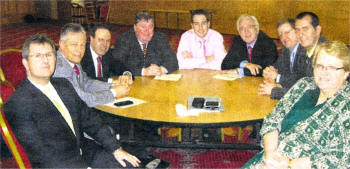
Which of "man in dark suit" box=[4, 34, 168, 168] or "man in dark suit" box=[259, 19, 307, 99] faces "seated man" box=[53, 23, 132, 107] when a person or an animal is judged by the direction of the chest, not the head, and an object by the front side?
"man in dark suit" box=[259, 19, 307, 99]

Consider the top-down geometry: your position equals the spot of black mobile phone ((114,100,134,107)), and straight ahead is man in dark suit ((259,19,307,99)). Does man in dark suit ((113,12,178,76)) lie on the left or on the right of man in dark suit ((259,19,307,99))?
left

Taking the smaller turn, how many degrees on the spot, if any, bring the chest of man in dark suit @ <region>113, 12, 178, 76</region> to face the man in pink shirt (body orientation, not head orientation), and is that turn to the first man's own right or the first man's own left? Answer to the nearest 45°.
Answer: approximately 90° to the first man's own left

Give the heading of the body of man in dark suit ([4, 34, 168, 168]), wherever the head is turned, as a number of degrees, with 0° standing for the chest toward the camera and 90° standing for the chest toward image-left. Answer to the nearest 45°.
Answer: approximately 315°

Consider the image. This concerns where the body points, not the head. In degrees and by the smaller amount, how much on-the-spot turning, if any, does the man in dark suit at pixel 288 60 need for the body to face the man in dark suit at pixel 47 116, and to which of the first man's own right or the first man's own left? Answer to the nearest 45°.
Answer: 0° — they already face them

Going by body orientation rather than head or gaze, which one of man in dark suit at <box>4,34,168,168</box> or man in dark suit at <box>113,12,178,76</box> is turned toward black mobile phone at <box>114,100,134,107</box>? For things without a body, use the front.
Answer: man in dark suit at <box>113,12,178,76</box>

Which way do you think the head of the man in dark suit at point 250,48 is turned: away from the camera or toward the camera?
toward the camera

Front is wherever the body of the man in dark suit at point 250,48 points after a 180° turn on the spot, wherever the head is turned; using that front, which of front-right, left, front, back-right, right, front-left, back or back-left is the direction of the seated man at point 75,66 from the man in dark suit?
back-left

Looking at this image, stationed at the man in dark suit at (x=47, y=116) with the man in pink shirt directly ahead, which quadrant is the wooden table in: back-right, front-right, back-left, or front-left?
front-right

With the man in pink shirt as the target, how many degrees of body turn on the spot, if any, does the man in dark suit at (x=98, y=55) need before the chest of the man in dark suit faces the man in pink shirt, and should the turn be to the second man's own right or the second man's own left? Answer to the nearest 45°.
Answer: approximately 90° to the second man's own left

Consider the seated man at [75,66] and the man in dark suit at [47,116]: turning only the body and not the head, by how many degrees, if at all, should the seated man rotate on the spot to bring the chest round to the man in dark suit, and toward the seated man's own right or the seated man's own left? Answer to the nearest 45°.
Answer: approximately 45° to the seated man's own right

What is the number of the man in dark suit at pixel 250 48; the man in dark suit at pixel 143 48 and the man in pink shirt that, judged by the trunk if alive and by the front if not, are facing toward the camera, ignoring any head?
3

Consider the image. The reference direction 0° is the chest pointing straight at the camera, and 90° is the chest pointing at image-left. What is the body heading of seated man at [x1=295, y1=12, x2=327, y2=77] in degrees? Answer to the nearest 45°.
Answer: approximately 45°

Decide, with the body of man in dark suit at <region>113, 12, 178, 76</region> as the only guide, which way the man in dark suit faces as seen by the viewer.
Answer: toward the camera

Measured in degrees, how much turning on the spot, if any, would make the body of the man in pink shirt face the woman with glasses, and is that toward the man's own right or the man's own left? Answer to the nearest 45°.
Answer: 0° — they already face them

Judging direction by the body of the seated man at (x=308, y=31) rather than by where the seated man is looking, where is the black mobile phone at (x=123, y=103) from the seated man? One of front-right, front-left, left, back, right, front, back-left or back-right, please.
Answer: front

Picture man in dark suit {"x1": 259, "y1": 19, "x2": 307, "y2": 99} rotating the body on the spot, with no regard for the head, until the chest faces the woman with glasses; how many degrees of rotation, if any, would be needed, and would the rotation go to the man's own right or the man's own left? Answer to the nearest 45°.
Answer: approximately 45° to the man's own left

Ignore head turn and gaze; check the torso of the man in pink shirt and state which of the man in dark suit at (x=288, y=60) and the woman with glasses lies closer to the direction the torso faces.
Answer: the woman with glasses
